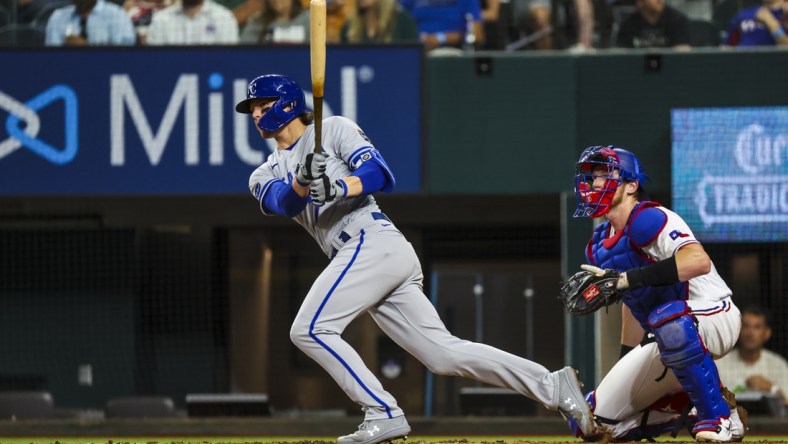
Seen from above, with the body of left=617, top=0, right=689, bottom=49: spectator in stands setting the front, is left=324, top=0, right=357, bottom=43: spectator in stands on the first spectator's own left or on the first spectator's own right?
on the first spectator's own right

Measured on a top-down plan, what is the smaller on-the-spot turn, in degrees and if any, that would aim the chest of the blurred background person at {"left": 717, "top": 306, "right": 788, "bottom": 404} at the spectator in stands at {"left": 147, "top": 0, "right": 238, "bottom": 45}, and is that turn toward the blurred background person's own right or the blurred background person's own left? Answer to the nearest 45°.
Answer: approximately 90° to the blurred background person's own right

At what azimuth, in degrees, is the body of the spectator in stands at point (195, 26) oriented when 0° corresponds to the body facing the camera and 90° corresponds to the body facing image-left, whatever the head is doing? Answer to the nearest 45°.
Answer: approximately 0°

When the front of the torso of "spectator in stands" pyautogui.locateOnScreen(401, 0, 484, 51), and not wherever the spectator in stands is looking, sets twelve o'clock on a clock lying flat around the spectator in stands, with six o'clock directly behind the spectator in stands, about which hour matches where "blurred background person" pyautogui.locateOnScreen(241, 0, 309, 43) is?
The blurred background person is roughly at 3 o'clock from the spectator in stands.

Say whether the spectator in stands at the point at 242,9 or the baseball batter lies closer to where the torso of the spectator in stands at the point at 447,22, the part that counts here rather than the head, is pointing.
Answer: the baseball batter

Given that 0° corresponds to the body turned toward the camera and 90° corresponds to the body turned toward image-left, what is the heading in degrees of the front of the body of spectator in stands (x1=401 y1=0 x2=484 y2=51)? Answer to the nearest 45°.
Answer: approximately 0°

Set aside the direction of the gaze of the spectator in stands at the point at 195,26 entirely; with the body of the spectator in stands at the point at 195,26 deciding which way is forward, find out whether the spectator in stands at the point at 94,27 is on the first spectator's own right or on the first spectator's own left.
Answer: on the first spectator's own right

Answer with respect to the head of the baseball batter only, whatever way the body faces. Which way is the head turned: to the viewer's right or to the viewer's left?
to the viewer's left
